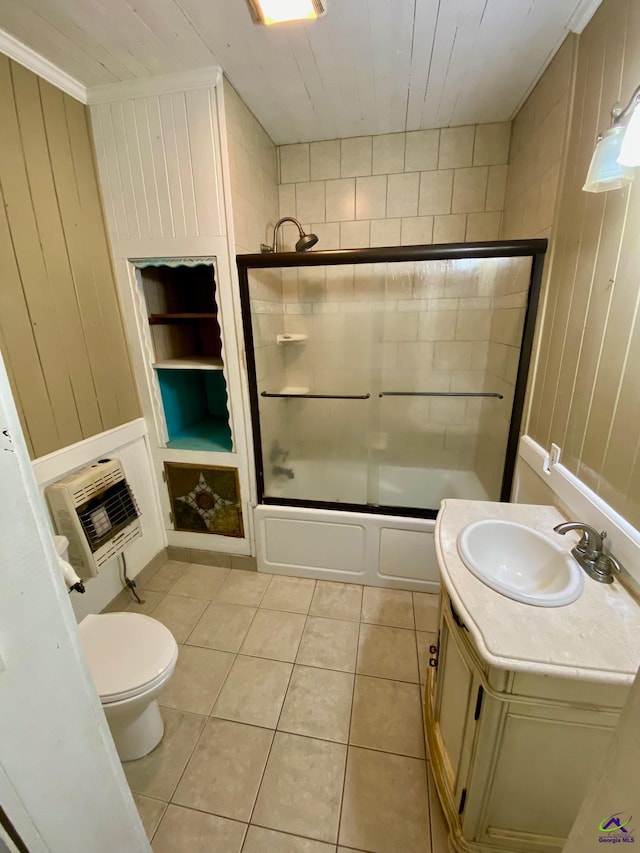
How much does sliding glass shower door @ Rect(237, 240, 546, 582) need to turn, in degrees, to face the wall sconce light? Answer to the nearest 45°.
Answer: approximately 45° to its left

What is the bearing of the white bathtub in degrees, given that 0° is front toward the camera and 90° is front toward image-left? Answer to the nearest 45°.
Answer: approximately 0°

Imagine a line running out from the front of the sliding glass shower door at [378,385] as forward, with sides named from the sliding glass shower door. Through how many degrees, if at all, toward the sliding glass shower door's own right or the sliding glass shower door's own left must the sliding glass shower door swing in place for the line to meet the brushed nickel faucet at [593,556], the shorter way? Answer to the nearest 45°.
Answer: approximately 45° to the sliding glass shower door's own left

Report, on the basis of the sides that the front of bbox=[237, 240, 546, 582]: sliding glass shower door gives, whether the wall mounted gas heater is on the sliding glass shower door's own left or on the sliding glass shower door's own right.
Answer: on the sliding glass shower door's own right

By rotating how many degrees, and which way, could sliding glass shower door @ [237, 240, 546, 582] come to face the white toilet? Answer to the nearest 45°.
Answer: approximately 45° to its right

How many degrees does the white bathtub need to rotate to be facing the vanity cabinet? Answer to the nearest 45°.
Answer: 0° — it already faces it

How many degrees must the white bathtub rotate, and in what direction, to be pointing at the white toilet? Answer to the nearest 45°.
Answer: approximately 45° to its right

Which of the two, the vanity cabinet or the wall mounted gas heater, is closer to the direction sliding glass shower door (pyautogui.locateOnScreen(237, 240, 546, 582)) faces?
the vanity cabinet

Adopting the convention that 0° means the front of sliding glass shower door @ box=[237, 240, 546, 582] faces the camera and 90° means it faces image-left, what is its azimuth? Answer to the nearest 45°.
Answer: approximately 0°

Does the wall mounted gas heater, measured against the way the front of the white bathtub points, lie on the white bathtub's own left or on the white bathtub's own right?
on the white bathtub's own right

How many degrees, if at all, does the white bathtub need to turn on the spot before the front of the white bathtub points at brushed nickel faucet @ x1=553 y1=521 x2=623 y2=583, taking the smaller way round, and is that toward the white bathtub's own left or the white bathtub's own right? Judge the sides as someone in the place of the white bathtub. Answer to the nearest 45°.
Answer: approximately 45° to the white bathtub's own left
